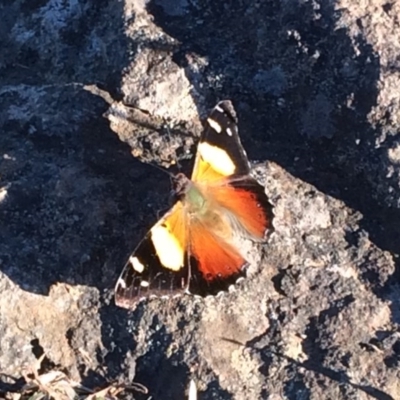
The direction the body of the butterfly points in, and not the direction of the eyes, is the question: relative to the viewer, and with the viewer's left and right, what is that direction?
facing away from the viewer and to the left of the viewer
